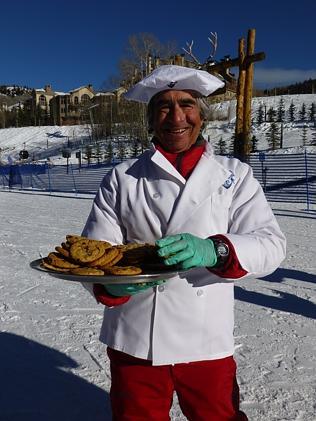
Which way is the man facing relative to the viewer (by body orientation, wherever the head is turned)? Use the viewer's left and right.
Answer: facing the viewer

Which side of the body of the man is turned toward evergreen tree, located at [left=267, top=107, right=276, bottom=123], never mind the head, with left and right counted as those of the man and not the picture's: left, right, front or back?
back

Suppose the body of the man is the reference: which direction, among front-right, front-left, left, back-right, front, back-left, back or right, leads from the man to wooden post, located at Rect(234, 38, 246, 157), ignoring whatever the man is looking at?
back

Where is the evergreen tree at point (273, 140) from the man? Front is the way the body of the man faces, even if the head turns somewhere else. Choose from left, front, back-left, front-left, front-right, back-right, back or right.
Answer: back

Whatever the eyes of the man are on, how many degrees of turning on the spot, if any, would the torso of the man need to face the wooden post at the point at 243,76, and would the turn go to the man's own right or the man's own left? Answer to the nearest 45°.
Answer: approximately 180°

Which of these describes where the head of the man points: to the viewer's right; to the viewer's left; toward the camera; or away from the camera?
toward the camera

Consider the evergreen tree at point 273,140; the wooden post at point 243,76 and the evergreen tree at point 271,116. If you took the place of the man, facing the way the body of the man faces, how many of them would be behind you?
3
